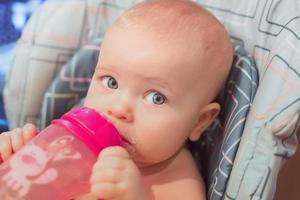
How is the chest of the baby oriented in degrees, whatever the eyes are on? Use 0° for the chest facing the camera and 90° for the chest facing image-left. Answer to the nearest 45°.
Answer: approximately 45°

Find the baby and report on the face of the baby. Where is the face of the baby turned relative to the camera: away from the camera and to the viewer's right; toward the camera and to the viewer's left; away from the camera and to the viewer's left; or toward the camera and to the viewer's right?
toward the camera and to the viewer's left
